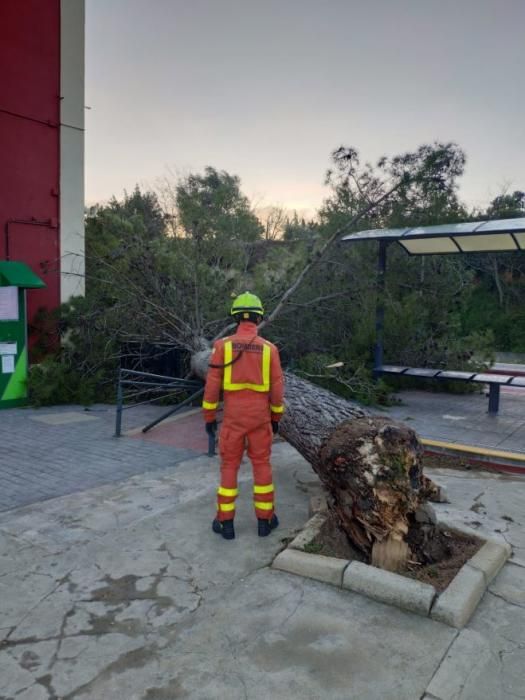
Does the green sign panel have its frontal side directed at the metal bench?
no

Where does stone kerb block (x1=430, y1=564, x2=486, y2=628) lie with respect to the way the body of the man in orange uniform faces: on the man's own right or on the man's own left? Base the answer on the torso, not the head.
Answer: on the man's own right

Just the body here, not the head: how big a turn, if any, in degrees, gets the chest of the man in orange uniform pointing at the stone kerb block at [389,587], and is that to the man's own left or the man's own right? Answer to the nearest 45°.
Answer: approximately 135° to the man's own right

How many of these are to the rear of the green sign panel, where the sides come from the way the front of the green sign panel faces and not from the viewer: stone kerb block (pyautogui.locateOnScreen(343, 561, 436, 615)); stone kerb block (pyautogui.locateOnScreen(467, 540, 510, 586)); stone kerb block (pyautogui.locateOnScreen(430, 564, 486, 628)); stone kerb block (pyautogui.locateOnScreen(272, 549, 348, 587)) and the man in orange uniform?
0

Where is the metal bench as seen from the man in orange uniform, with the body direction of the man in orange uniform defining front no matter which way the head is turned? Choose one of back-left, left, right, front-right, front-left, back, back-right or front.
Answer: front-right

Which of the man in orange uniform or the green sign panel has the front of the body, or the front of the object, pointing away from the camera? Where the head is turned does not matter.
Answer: the man in orange uniform

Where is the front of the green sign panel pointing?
toward the camera

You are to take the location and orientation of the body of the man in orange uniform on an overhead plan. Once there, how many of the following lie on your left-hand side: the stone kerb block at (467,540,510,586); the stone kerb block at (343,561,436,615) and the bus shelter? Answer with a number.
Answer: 0

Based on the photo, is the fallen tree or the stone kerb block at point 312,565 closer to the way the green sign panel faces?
the stone kerb block

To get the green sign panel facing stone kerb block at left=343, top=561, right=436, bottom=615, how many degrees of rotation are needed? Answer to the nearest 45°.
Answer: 0° — it already faces it

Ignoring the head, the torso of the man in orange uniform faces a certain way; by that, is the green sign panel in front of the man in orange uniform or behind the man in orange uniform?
in front

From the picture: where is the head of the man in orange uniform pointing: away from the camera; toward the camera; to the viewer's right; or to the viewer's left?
away from the camera

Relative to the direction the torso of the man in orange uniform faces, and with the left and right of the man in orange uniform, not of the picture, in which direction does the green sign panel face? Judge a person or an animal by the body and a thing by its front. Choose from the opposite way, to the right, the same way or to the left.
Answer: the opposite way

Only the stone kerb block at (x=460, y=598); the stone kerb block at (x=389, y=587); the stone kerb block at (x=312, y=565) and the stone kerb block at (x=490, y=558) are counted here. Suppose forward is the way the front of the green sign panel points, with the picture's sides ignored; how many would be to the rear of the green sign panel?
0

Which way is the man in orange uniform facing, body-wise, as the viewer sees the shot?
away from the camera

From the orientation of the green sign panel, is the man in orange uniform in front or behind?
in front

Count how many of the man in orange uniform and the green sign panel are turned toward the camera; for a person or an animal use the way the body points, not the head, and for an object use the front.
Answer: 1
